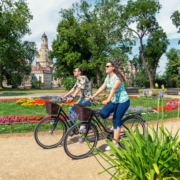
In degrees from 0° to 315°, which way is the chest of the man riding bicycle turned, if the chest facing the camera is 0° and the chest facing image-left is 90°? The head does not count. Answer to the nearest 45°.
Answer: approximately 45°

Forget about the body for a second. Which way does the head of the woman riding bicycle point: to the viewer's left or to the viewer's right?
to the viewer's left

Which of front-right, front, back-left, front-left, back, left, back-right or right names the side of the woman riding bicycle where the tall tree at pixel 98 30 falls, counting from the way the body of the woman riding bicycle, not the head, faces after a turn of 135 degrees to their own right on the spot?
front

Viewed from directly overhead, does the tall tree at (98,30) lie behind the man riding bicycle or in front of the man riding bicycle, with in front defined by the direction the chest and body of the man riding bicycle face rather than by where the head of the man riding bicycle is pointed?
behind

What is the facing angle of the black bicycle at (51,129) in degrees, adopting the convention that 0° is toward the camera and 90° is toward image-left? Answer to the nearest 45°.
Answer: approximately 45°

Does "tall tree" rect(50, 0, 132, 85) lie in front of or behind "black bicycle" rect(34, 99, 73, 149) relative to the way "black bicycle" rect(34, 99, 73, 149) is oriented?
behind
